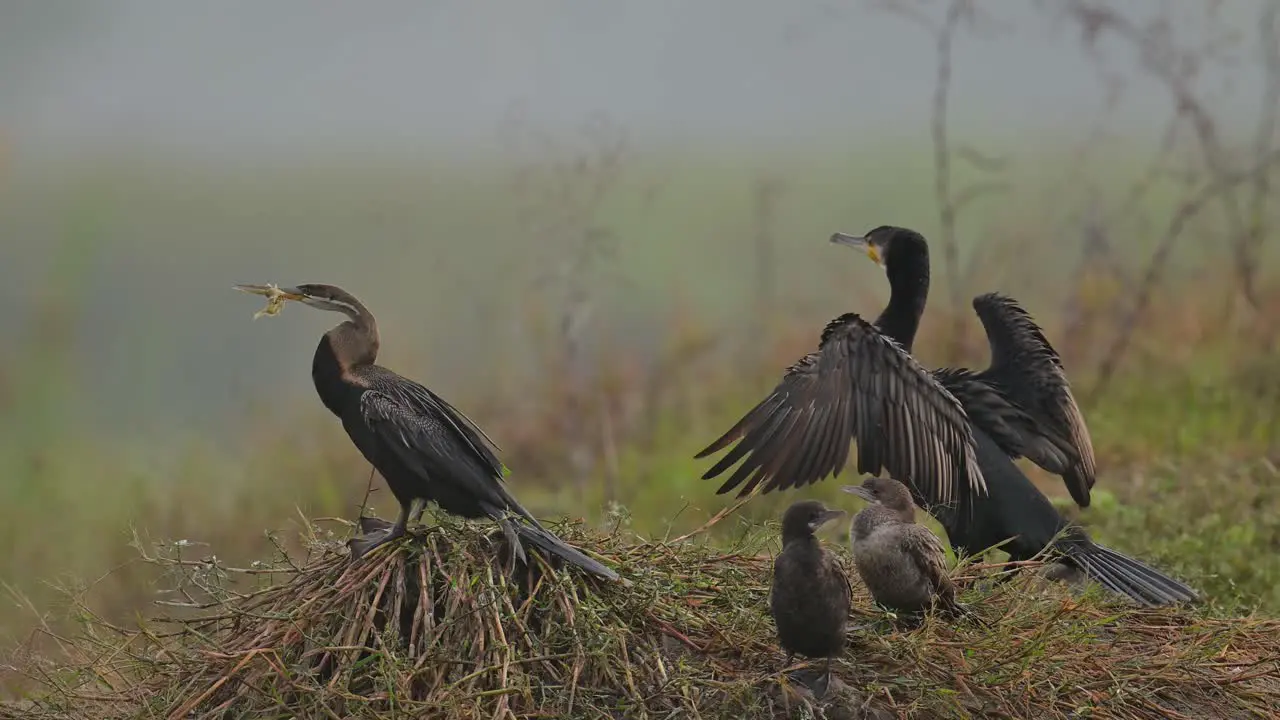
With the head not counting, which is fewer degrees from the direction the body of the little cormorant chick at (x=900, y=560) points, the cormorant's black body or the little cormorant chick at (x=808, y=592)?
the little cormorant chick

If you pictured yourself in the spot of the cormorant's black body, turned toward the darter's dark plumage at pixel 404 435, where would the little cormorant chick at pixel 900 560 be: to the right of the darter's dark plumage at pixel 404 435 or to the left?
left

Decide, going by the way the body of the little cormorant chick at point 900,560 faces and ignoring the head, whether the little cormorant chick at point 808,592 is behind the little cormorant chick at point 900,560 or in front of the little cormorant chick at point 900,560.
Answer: in front

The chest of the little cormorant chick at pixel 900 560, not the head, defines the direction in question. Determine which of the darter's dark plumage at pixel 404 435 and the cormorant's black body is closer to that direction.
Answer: the darter's dark plumage

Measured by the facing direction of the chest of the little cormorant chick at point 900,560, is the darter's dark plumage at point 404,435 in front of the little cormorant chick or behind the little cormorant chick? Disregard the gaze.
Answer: in front

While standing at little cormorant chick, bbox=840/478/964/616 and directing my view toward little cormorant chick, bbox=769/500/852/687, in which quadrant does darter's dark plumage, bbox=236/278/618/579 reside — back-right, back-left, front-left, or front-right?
front-right

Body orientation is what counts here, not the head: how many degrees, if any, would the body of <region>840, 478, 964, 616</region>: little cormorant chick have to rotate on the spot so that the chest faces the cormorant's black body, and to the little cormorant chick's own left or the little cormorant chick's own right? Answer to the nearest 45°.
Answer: approximately 135° to the little cormorant chick's own right
